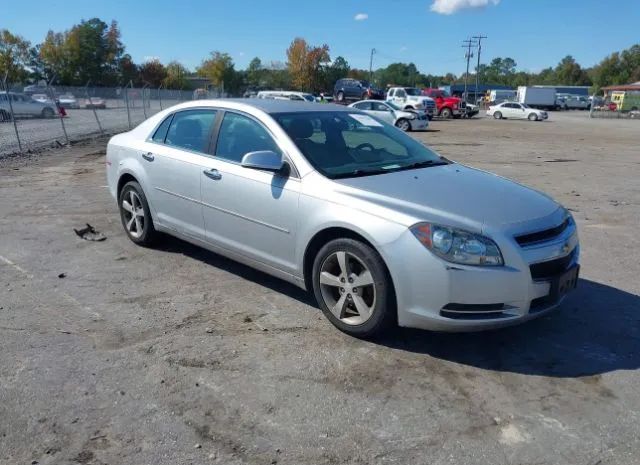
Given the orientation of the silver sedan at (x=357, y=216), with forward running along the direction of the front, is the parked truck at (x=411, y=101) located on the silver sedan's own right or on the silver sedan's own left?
on the silver sedan's own left

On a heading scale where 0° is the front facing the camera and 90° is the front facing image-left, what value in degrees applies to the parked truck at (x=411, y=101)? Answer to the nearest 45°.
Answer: approximately 315°

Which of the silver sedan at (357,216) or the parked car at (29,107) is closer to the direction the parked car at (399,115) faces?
the silver sedan

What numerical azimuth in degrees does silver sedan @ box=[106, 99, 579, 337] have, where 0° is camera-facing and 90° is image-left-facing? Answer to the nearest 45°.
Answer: approximately 315°

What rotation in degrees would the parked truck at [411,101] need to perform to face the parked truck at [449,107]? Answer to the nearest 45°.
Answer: approximately 90° to its left

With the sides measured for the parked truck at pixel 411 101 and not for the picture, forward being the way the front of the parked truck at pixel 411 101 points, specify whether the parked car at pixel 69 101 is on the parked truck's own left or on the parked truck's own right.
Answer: on the parked truck's own right

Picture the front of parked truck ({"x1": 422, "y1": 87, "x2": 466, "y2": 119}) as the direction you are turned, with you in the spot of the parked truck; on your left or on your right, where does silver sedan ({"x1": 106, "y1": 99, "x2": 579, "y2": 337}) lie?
on your right

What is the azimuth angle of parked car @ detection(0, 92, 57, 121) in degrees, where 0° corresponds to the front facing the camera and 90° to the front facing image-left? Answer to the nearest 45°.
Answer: approximately 270°
